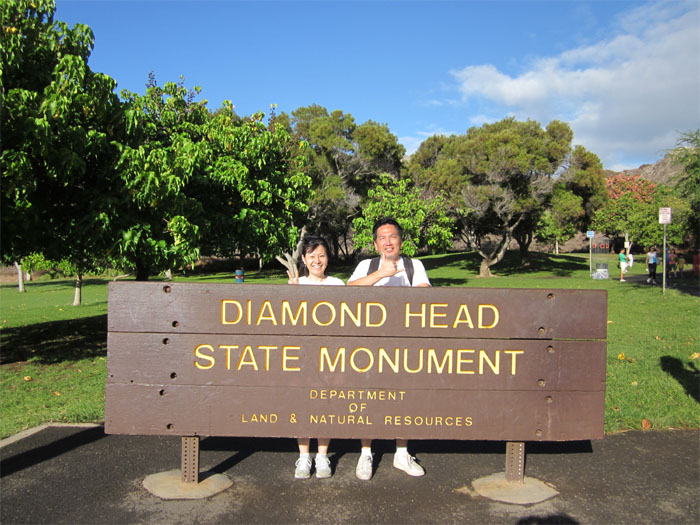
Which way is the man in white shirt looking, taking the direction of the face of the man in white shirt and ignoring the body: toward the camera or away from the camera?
toward the camera

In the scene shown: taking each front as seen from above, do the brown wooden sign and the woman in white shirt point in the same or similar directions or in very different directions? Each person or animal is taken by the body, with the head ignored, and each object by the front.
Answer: same or similar directions

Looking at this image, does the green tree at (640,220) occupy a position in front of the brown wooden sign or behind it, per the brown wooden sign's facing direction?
behind

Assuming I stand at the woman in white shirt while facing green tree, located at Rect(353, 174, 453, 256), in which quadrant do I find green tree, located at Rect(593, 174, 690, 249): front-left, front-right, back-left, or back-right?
front-right

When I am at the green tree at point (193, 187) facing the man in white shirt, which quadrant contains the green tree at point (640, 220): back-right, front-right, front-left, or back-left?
back-left

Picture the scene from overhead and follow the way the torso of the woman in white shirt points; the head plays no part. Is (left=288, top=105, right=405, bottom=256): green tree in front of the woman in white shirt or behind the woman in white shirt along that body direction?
behind

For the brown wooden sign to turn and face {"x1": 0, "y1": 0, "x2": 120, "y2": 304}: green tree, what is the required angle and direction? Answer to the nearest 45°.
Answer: approximately 135° to its right

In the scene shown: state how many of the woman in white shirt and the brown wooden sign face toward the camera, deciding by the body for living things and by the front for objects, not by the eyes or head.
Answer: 2

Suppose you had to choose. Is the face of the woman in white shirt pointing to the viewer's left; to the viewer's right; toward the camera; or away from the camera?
toward the camera

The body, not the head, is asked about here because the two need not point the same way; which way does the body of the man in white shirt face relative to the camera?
toward the camera

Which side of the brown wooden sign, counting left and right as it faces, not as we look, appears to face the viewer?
front

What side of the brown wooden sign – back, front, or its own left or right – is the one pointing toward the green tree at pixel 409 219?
back
